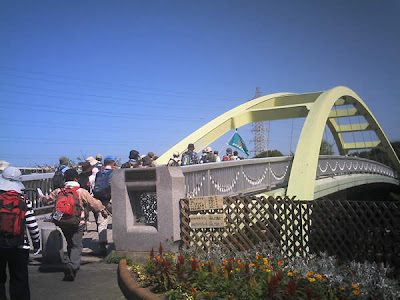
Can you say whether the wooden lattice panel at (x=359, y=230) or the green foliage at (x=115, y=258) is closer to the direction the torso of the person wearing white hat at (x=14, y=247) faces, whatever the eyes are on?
the green foliage

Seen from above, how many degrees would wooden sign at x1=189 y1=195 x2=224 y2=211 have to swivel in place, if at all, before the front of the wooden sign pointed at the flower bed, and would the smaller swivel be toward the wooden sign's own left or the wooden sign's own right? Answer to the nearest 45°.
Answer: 0° — it already faces it

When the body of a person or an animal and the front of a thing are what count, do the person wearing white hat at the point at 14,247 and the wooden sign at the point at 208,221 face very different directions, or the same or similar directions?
very different directions

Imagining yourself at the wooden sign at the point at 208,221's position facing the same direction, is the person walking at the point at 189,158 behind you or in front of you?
behind

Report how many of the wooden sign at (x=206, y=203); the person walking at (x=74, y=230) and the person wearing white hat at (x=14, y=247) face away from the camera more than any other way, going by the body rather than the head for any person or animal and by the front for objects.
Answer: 2

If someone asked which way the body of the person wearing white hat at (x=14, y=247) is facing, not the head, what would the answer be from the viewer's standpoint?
away from the camera

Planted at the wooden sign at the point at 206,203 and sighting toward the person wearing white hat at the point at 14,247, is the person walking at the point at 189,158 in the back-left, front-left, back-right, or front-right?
back-right

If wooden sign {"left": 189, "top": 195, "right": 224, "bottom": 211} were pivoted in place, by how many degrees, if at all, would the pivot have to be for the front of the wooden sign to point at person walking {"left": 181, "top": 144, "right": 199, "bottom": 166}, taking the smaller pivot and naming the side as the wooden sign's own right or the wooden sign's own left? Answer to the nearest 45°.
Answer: approximately 180°

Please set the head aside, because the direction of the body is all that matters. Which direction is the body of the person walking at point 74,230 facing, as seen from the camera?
away from the camera

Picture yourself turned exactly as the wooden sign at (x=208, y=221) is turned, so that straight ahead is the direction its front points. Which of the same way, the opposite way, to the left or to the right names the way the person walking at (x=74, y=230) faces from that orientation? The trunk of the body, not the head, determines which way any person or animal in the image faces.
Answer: the opposite way
